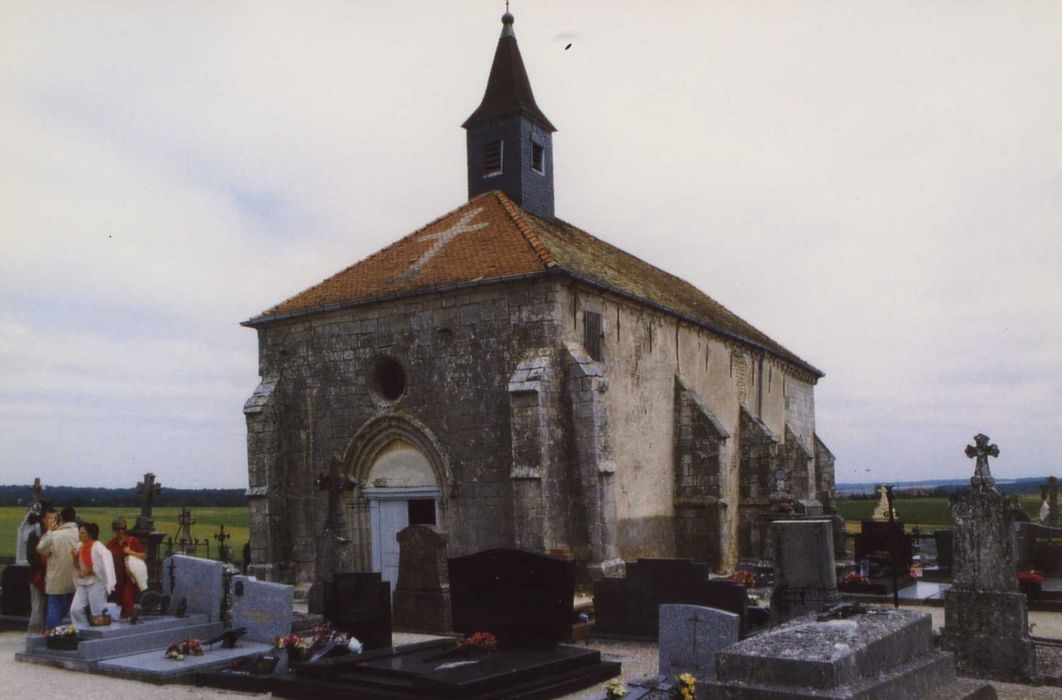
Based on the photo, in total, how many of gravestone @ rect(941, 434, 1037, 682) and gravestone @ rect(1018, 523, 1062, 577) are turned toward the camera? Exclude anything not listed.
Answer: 2

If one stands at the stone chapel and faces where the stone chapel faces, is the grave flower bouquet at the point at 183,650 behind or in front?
in front

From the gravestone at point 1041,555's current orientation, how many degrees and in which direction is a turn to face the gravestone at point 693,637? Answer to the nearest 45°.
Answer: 0° — it already faces it

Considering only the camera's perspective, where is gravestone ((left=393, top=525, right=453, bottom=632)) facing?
facing the viewer and to the left of the viewer

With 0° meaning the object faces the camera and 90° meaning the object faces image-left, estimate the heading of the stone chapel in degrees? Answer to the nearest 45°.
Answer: approximately 45°

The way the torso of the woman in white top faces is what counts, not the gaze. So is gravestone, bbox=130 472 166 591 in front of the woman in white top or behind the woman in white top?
behind

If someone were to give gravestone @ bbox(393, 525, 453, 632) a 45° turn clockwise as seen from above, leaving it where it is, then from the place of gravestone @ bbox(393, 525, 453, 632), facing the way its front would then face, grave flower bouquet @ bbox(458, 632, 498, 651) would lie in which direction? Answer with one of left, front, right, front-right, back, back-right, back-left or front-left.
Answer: left

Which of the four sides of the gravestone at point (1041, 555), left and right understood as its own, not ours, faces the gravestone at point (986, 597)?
front

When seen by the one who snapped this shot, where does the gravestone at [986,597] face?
facing the viewer

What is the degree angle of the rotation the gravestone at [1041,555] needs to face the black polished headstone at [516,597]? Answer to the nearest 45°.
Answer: approximately 45° to its right

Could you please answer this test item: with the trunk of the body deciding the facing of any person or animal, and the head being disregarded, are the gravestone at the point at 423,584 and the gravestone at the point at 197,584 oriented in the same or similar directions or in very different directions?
same or similar directions

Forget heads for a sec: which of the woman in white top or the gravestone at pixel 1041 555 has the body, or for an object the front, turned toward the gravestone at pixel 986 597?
the gravestone at pixel 1041 555
